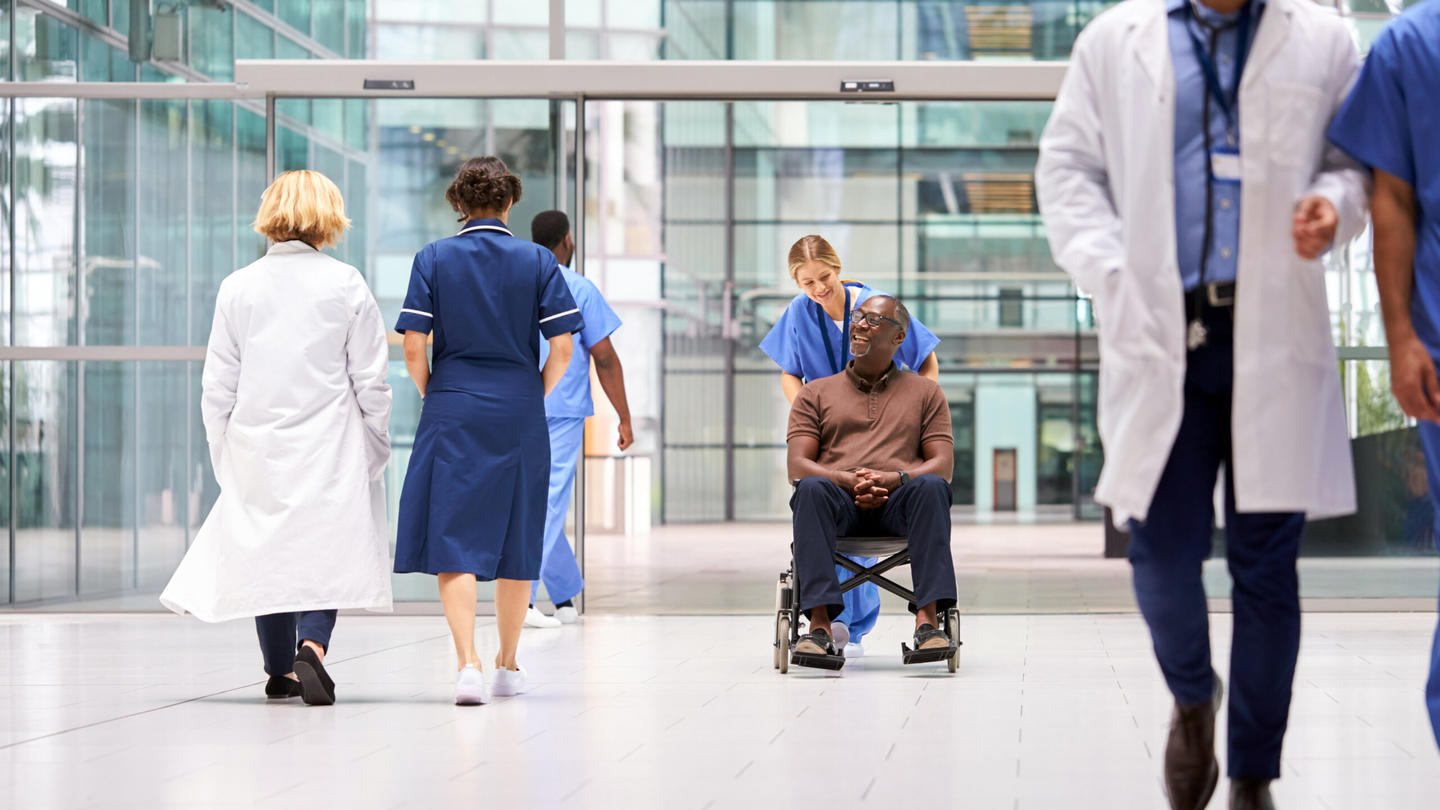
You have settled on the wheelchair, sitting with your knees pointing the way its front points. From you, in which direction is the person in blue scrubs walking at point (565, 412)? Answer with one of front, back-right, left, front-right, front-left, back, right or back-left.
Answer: back-right

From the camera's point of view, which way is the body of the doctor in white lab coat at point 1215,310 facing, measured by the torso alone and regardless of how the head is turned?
toward the camera

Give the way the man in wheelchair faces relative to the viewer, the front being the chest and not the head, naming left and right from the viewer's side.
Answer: facing the viewer

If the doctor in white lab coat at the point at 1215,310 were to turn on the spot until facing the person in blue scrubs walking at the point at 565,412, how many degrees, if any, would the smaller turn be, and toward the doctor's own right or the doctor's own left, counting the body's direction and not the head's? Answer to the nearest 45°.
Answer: approximately 135° to the doctor's own right

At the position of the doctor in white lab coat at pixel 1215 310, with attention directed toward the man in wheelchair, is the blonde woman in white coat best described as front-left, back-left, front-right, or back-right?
front-left

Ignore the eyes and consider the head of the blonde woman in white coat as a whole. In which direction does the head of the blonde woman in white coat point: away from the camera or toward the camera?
away from the camera

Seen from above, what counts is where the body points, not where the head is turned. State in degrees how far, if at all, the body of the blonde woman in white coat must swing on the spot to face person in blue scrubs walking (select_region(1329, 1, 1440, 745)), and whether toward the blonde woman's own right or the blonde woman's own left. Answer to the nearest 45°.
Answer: approximately 135° to the blonde woman's own right

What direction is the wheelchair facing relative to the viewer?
toward the camera

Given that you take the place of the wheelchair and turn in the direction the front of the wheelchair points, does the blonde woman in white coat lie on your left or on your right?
on your right

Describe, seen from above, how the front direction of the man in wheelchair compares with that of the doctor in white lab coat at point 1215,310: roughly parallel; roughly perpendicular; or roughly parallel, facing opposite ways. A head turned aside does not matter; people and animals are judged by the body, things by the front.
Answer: roughly parallel

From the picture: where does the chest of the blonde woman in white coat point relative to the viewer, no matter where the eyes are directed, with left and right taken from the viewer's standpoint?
facing away from the viewer

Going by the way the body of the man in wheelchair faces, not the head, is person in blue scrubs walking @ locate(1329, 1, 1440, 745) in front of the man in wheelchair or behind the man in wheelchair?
in front
